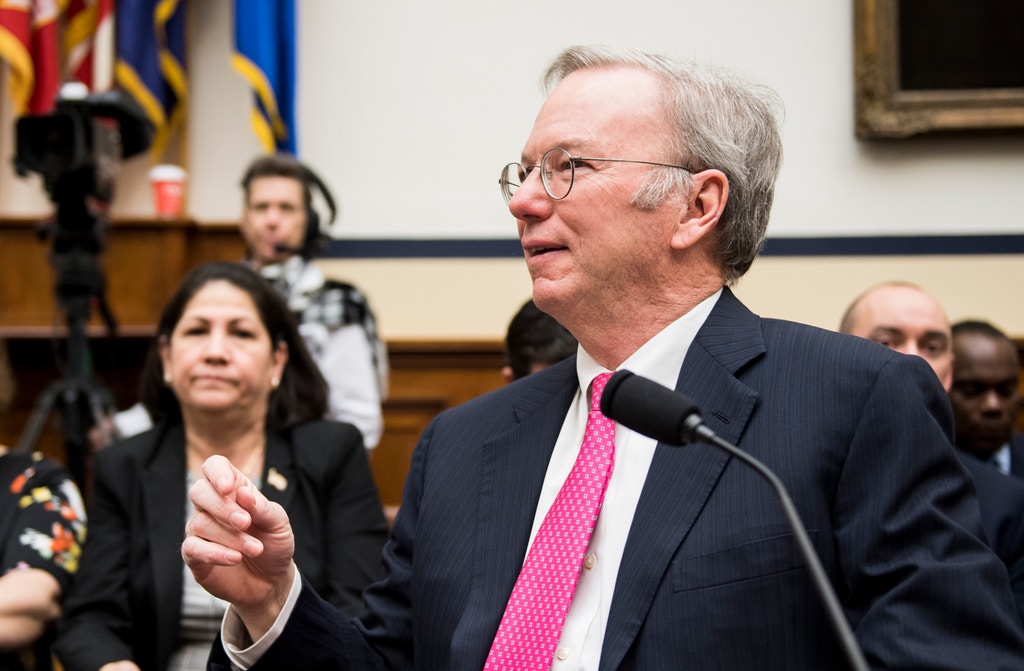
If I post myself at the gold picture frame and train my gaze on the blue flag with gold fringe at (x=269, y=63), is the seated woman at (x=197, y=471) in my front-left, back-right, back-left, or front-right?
front-left

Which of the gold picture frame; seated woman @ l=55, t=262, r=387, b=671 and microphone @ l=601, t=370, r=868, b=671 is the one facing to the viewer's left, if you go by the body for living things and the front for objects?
the microphone

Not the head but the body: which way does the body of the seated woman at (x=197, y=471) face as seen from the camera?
toward the camera

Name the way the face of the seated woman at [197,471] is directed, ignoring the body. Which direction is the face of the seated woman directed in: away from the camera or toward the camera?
toward the camera

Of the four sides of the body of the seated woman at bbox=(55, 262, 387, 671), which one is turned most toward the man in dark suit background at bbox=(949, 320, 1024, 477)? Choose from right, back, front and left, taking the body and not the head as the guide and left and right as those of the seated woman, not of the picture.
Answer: left

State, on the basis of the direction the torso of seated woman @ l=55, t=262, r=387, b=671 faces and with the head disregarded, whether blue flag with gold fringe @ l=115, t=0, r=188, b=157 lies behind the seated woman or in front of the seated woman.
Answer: behind

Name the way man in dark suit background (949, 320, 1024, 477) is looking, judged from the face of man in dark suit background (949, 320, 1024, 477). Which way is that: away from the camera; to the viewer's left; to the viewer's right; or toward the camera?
toward the camera

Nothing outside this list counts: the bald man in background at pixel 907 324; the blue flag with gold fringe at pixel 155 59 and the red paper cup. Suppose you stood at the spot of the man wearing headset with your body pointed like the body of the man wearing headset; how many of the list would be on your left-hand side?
1

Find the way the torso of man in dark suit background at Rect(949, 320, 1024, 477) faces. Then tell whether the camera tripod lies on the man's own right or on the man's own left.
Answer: on the man's own right

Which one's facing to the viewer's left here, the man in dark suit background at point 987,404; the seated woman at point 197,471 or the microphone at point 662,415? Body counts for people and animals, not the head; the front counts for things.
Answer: the microphone

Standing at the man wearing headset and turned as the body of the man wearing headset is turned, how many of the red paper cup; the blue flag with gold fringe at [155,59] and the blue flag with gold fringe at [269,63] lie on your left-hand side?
0

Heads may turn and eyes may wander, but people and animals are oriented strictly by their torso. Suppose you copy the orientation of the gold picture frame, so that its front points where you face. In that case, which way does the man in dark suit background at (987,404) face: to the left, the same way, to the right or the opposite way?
the same way

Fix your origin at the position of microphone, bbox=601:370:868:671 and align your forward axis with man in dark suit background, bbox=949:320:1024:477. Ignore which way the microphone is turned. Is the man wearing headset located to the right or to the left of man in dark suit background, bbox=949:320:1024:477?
left

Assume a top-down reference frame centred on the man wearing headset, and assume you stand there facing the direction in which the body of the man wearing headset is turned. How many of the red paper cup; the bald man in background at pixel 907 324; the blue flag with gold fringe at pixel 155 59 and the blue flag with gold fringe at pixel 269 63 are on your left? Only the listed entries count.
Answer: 1

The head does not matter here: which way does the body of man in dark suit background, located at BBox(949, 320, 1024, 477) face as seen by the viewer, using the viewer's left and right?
facing the viewer
